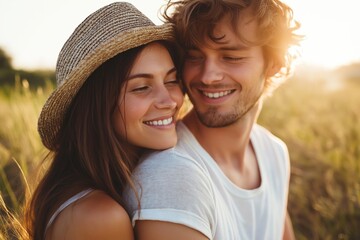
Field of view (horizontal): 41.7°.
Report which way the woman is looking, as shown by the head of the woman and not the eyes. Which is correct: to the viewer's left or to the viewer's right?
to the viewer's right

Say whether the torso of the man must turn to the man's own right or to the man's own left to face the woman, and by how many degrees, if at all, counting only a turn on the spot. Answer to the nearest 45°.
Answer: approximately 90° to the man's own right

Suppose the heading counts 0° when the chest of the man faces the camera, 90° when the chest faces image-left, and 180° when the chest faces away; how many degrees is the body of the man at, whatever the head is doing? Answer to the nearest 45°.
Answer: approximately 315°
